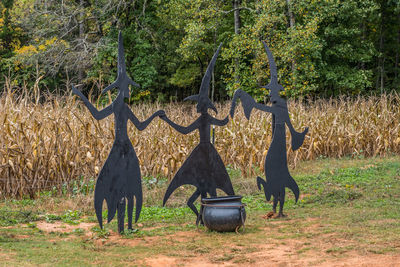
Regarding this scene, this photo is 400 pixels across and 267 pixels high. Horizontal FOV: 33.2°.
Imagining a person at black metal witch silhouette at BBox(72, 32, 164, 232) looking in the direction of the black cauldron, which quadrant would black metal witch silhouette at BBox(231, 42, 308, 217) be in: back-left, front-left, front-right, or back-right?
front-left

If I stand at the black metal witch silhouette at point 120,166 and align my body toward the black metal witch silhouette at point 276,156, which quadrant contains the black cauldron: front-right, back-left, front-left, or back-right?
front-right
